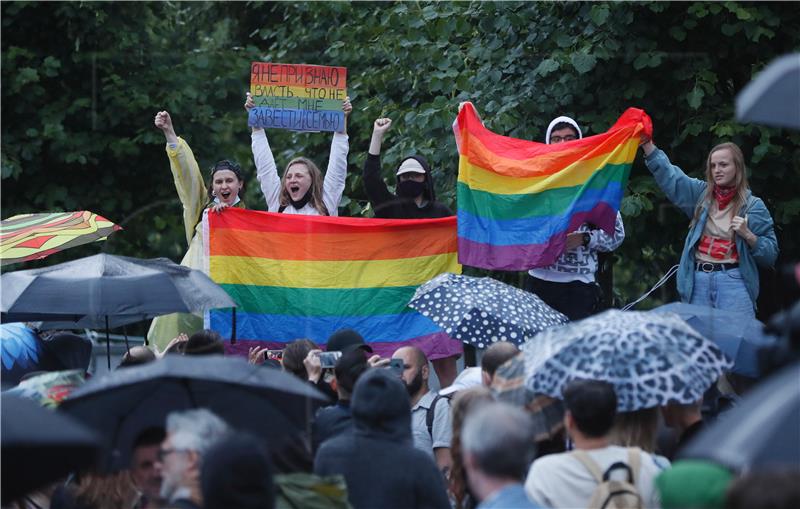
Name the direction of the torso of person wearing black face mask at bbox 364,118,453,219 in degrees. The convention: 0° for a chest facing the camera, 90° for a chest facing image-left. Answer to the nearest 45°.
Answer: approximately 0°

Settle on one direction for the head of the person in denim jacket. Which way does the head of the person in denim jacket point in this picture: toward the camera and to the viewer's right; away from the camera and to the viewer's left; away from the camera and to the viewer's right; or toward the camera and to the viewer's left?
toward the camera and to the viewer's left

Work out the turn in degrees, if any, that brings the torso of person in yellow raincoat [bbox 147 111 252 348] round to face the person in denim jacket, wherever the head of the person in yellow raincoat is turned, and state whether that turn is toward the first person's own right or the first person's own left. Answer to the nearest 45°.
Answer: approximately 45° to the first person's own left

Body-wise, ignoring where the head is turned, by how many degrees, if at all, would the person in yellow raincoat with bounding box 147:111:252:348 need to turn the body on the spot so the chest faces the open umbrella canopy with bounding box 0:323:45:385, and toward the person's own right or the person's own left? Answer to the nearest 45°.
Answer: approximately 45° to the person's own right

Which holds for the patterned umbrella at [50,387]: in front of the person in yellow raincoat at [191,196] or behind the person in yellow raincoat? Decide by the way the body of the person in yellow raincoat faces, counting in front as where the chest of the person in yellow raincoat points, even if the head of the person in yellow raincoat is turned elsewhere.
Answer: in front

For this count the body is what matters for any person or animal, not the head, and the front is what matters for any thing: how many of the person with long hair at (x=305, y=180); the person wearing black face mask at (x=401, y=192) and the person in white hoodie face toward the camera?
3

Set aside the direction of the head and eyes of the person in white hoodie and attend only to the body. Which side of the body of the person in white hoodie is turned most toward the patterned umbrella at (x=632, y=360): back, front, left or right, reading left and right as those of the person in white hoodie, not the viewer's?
front

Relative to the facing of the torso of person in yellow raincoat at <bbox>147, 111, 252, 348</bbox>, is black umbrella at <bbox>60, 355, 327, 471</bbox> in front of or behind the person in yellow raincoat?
in front
